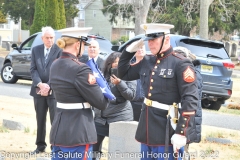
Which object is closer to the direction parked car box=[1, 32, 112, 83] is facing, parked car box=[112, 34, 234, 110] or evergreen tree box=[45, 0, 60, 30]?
the evergreen tree

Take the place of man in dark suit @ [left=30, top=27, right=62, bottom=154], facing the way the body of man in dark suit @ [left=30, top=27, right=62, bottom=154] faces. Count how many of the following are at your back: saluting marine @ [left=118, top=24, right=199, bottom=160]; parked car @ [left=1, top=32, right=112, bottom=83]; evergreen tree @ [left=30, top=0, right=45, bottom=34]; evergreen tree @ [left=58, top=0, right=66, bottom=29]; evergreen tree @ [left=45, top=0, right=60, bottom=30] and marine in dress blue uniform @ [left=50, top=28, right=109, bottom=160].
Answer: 4

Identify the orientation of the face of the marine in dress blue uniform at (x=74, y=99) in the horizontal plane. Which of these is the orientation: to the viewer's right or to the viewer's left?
to the viewer's right

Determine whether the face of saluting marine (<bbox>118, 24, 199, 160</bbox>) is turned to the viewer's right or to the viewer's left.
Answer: to the viewer's left

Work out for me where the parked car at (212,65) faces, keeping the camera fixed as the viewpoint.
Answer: facing away from the viewer and to the left of the viewer

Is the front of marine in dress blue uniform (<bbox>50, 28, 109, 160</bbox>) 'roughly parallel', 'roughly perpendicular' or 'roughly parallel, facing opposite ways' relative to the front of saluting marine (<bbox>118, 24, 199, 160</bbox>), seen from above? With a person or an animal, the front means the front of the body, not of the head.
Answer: roughly parallel, facing opposite ways

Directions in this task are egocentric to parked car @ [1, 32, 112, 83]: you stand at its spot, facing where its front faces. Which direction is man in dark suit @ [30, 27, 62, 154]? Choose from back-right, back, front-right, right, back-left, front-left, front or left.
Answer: back-left

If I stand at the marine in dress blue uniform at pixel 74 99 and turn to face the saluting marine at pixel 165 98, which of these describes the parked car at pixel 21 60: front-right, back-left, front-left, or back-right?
back-left

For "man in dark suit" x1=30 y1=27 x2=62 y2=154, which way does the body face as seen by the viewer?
toward the camera

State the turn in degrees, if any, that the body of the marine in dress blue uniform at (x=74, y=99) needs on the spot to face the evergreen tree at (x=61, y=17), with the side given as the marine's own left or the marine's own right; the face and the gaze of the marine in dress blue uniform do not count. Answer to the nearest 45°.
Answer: approximately 45° to the marine's own left

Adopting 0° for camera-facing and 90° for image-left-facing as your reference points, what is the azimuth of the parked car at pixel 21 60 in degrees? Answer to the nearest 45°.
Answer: approximately 135°

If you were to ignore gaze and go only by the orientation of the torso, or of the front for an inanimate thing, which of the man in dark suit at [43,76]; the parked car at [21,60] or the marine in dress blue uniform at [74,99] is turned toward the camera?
the man in dark suit

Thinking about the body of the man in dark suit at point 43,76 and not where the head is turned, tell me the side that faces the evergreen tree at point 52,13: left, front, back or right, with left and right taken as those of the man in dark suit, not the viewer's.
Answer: back

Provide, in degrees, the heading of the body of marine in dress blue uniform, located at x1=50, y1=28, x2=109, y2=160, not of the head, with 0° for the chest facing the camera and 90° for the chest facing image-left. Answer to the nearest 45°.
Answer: approximately 225°
